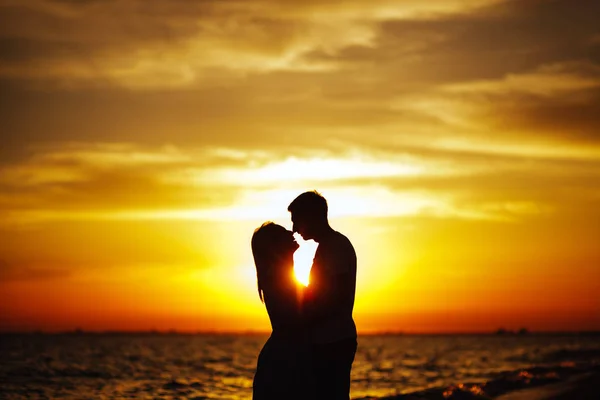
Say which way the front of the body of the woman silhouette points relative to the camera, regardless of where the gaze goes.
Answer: to the viewer's right

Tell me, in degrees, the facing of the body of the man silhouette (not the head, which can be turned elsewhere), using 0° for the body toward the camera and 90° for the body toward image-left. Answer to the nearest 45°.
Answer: approximately 90°

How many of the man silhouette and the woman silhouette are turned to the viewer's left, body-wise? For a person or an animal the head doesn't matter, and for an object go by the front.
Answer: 1

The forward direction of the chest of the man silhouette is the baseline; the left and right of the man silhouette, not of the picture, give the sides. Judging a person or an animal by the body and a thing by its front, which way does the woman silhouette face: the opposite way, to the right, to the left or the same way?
the opposite way

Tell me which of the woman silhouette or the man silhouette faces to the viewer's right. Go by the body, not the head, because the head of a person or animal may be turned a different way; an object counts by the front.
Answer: the woman silhouette
